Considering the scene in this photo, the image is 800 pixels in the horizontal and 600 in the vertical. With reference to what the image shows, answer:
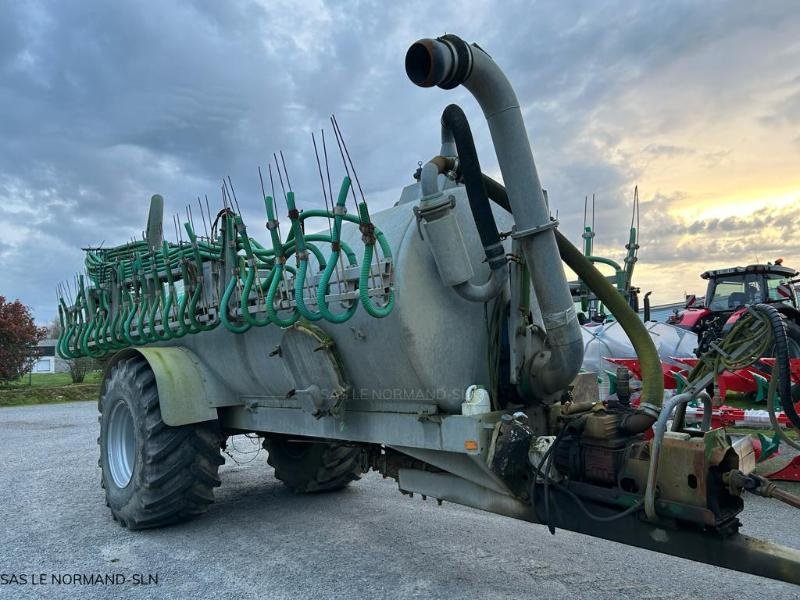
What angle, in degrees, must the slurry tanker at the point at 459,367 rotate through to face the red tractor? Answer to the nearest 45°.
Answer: approximately 90° to its left

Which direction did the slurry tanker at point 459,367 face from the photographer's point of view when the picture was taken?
facing the viewer and to the right of the viewer

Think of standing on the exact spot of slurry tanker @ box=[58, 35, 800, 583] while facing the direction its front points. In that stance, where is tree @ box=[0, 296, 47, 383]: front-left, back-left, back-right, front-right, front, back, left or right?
back
